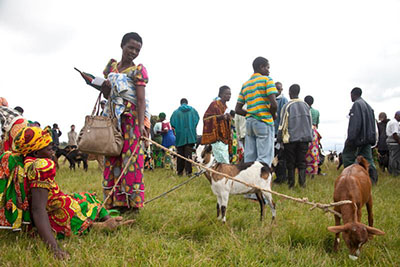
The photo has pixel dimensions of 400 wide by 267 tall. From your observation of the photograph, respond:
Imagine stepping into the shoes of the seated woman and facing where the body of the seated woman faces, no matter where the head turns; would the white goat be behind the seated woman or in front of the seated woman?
in front

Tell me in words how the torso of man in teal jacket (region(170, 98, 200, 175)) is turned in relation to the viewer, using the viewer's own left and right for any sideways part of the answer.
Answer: facing away from the viewer

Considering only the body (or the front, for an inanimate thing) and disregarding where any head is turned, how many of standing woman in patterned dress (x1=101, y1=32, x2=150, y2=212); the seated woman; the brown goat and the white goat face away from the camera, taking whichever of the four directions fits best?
0

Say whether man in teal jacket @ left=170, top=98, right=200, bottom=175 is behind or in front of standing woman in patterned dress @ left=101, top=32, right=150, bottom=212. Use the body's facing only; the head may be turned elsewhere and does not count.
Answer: behind

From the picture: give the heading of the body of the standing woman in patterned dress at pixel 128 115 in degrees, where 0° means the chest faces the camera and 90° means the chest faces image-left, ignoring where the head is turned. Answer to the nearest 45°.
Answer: approximately 45°

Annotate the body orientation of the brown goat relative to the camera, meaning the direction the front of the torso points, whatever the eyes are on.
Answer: toward the camera

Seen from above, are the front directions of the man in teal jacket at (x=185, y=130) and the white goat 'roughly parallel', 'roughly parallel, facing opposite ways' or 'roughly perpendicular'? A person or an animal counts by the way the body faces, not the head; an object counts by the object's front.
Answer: roughly perpendicular

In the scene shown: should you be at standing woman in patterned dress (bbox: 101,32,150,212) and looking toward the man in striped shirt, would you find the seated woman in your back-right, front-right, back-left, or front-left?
back-right
